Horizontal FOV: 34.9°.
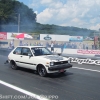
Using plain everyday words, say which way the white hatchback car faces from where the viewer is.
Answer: facing the viewer and to the right of the viewer
